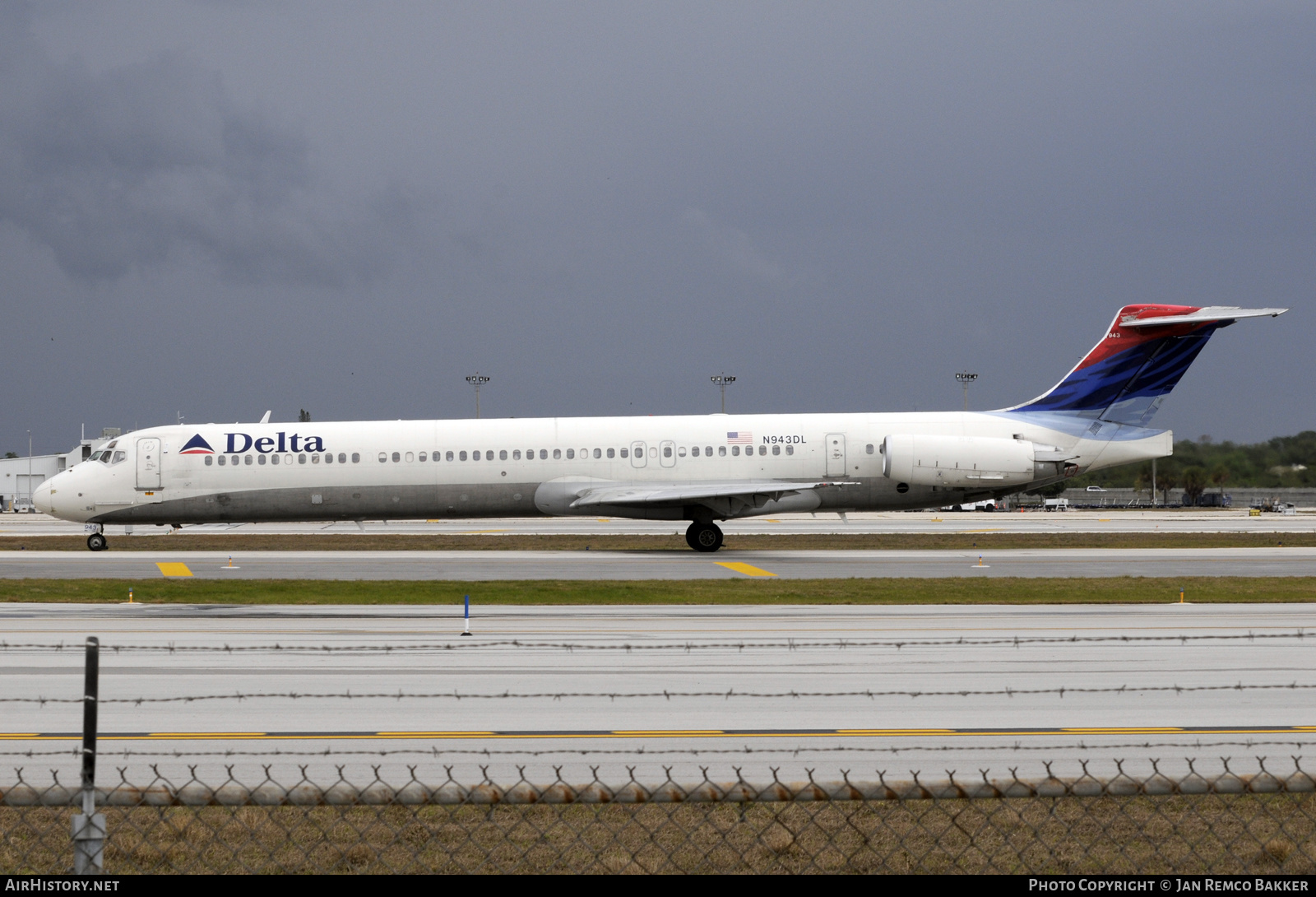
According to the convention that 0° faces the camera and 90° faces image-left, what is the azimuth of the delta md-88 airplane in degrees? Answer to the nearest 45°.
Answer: approximately 90°

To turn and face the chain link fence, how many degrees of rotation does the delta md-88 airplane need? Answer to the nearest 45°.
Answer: approximately 90° to its left
